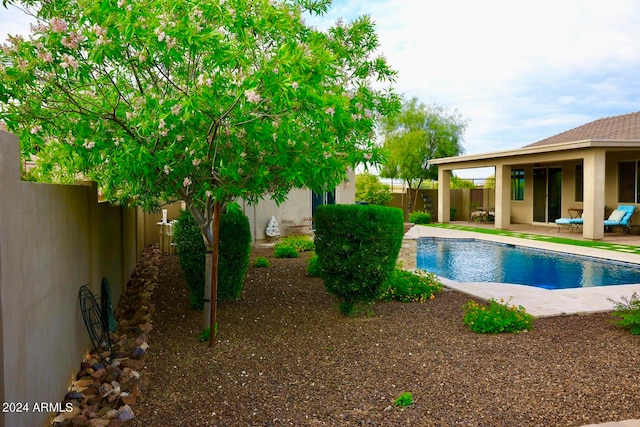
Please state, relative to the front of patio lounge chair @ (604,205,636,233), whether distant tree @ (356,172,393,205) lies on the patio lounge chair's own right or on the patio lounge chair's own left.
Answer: on the patio lounge chair's own right

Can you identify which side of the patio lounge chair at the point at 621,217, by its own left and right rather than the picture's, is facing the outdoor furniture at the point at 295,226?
front

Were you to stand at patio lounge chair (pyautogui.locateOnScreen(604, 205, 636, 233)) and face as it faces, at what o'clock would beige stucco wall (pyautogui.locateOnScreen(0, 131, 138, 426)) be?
The beige stucco wall is roughly at 11 o'clock from the patio lounge chair.

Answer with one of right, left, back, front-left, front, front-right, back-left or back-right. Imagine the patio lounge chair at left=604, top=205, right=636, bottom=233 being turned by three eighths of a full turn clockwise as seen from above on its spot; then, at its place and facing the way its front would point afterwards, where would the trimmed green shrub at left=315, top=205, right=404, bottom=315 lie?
back

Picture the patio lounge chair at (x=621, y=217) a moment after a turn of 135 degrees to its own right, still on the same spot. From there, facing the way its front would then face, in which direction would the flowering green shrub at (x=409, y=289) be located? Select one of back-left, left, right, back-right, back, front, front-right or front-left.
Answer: back

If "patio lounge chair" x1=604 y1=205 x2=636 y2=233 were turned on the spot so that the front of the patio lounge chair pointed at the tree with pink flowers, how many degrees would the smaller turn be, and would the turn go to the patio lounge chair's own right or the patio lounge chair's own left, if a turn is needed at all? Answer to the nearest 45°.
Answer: approximately 45° to the patio lounge chair's own left

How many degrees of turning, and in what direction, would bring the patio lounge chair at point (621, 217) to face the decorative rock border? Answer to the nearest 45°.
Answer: approximately 45° to its left

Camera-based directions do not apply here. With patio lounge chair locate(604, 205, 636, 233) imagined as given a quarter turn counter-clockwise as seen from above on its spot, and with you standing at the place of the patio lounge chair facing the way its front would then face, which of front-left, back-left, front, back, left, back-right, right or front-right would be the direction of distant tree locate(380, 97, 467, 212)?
back

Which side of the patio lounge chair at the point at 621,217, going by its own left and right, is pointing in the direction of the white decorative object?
front

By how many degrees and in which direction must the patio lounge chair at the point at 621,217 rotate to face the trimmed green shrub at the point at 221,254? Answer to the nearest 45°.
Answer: approximately 45° to its left

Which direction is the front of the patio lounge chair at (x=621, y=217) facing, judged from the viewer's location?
facing the viewer and to the left of the viewer
